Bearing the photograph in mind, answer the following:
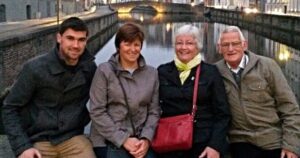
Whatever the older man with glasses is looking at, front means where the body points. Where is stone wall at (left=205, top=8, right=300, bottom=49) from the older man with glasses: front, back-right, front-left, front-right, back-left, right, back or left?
back-right

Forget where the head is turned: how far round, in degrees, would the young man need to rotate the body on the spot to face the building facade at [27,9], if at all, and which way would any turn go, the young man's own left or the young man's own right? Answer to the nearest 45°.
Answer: approximately 135° to the young man's own left

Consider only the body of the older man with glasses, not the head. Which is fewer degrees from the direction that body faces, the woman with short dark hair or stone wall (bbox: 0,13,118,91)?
the woman with short dark hair

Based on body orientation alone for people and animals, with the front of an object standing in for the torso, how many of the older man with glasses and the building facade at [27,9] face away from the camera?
0

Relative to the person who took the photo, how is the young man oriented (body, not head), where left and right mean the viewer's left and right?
facing the viewer and to the right of the viewer

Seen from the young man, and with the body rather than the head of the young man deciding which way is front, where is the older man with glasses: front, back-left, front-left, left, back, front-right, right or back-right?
front-left

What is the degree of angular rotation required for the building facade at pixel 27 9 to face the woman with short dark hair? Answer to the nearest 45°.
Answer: approximately 45° to its right

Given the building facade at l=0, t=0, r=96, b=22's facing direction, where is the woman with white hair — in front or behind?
in front

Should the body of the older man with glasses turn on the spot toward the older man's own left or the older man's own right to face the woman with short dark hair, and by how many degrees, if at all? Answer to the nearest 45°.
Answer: approximately 45° to the older man's own right

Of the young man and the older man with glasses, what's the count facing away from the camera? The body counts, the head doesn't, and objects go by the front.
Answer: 0

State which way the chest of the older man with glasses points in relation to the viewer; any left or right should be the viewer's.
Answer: facing the viewer and to the left of the viewer
